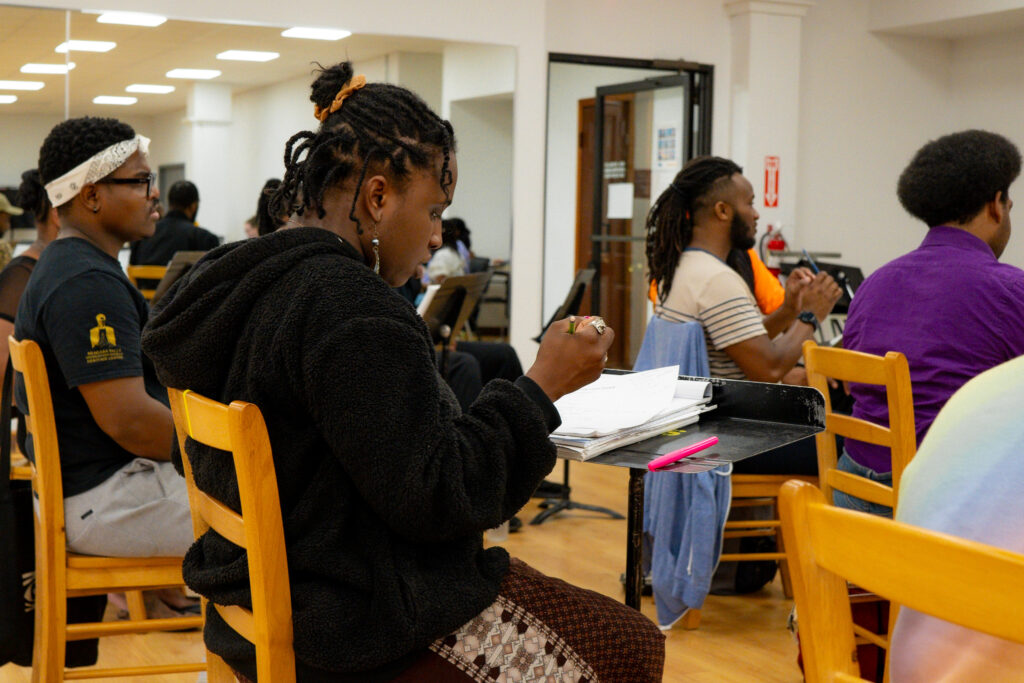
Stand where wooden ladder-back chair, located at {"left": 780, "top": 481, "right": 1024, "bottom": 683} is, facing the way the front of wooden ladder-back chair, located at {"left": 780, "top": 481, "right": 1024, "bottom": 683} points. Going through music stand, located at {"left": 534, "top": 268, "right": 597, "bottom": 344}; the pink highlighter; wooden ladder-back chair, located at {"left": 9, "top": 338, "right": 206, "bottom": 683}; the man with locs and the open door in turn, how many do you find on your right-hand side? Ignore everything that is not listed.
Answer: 0

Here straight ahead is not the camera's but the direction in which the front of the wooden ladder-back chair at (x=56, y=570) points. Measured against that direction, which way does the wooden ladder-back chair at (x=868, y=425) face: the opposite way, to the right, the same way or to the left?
the same way

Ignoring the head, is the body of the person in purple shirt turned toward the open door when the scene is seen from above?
no

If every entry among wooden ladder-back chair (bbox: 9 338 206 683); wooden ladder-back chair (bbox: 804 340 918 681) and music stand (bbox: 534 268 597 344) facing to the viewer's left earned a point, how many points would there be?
1

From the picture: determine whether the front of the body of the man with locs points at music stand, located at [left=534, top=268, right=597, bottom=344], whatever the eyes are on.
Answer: no

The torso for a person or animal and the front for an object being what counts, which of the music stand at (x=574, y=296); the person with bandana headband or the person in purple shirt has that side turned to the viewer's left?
the music stand

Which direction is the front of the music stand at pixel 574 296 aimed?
to the viewer's left

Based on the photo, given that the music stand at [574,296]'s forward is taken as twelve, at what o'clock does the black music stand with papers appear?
The black music stand with papers is roughly at 9 o'clock from the music stand at [574,296].

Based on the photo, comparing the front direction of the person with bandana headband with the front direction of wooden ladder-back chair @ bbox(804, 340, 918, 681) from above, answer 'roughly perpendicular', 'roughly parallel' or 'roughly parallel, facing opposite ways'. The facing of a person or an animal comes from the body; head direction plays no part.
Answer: roughly parallel

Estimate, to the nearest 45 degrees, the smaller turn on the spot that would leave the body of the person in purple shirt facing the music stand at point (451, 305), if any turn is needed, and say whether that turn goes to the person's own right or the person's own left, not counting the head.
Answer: approximately 90° to the person's own left

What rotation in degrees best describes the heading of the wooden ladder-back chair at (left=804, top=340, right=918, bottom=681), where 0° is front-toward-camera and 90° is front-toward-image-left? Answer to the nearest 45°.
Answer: approximately 225°

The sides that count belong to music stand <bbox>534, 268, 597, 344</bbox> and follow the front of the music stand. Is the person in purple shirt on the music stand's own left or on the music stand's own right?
on the music stand's own left

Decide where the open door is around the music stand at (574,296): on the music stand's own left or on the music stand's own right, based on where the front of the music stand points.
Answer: on the music stand's own right

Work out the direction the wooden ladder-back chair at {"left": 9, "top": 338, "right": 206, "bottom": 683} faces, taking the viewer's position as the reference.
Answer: facing to the right of the viewer

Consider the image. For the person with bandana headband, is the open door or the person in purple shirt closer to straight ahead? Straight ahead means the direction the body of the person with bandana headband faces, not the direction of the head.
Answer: the person in purple shirt

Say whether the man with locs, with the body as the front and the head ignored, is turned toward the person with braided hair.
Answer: no

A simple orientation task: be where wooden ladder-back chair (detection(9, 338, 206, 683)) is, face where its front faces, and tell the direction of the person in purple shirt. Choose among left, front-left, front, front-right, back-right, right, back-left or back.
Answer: front

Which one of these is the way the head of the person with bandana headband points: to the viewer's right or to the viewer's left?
to the viewer's right

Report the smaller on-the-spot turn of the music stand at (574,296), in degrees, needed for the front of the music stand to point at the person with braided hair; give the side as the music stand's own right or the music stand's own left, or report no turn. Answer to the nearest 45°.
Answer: approximately 90° to the music stand's own left

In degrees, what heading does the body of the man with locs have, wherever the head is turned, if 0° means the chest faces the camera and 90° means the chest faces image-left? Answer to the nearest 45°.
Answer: approximately 270°

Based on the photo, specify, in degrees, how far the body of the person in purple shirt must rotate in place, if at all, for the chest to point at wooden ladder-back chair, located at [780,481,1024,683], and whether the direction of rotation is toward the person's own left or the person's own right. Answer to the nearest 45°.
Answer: approximately 135° to the person's own right

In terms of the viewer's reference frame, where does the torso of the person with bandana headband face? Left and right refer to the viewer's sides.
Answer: facing to the right of the viewer

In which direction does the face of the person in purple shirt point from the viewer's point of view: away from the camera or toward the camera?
away from the camera
